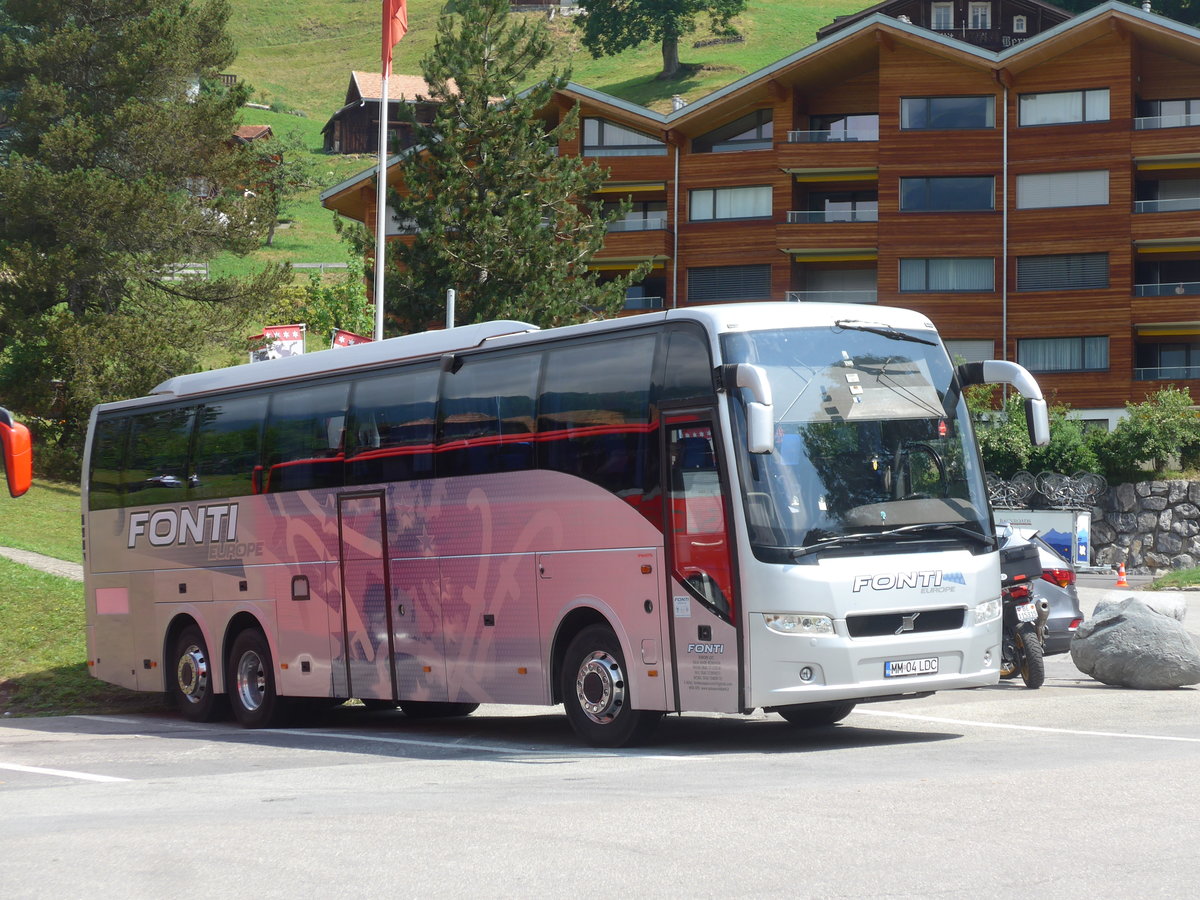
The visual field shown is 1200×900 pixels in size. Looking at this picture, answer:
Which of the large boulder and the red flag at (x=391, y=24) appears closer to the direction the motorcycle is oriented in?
the red flag

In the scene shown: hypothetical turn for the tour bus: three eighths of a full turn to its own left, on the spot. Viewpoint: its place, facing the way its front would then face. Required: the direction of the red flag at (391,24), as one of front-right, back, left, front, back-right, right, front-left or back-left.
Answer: front

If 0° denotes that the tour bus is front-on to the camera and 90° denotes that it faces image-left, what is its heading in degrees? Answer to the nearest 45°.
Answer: approximately 315°

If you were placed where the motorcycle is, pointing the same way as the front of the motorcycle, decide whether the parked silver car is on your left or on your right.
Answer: on your right

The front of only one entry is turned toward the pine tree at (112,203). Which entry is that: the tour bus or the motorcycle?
the motorcycle

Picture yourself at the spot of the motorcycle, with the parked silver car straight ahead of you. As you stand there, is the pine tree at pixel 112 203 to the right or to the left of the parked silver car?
left

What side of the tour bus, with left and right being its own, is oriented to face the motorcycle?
left

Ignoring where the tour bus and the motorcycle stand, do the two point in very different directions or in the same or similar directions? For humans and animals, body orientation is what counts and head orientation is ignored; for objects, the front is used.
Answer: very different directions

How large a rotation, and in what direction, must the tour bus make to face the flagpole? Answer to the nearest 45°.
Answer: approximately 135° to its left

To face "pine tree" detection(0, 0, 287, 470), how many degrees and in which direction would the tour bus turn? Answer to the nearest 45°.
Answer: approximately 135° to its left

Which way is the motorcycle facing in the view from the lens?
facing away from the viewer and to the left of the viewer

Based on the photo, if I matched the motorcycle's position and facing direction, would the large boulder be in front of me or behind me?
behind

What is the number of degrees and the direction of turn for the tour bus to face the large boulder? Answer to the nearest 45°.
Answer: approximately 90° to its left

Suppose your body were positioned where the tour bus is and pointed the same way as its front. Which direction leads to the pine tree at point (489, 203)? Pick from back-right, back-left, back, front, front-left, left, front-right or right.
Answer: back-left
